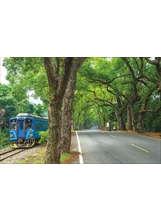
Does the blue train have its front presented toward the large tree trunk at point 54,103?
no

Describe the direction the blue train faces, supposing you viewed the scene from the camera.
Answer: facing the viewer and to the left of the viewer

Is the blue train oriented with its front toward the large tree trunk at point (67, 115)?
no

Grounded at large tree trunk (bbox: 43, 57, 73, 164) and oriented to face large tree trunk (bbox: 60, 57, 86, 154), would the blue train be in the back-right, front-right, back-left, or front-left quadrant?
front-left
